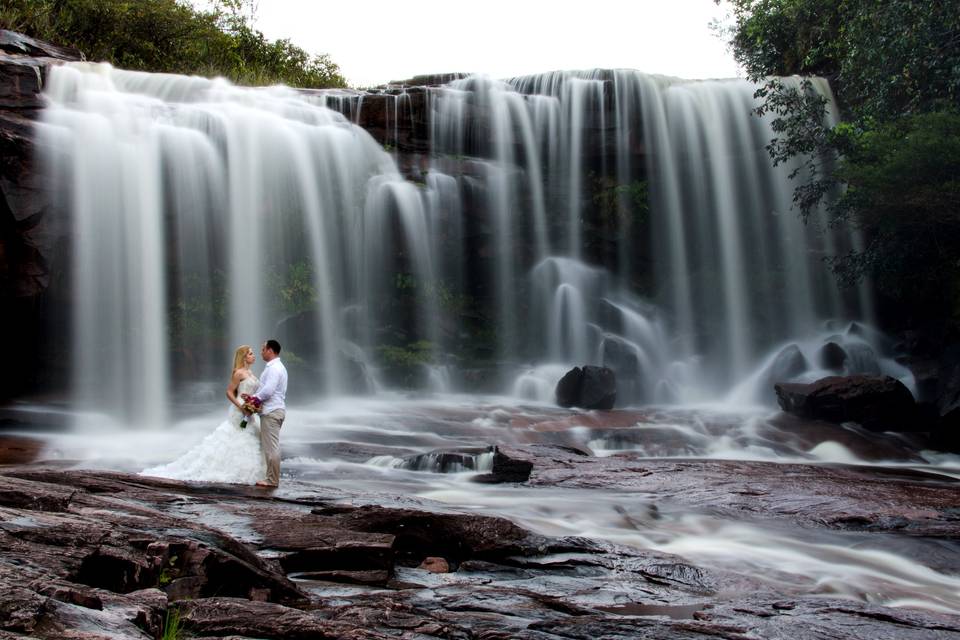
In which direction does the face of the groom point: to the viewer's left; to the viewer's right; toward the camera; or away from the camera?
to the viewer's left

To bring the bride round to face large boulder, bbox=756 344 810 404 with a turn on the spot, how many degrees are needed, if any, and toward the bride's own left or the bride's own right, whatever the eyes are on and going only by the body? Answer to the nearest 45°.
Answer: approximately 45° to the bride's own left

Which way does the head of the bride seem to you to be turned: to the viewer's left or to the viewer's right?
to the viewer's right

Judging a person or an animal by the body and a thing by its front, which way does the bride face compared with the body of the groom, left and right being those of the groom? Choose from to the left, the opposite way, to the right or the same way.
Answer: the opposite way

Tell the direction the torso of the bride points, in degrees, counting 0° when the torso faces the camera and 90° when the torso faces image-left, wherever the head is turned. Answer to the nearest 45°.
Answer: approximately 270°

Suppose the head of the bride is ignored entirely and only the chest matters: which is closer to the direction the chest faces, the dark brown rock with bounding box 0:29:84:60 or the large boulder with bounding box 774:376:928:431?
the large boulder

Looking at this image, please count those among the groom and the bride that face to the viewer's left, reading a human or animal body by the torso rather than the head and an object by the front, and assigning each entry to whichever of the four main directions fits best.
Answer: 1

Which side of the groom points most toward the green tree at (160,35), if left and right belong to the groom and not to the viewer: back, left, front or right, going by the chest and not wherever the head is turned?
right

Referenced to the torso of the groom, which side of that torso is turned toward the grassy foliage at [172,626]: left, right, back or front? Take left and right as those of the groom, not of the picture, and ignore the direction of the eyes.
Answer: left

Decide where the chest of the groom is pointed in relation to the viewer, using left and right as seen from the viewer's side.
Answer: facing to the left of the viewer
